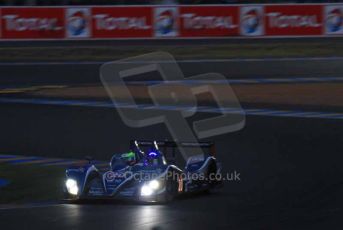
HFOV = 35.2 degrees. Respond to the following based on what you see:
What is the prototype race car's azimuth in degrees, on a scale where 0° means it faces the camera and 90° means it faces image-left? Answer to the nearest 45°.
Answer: approximately 45°
